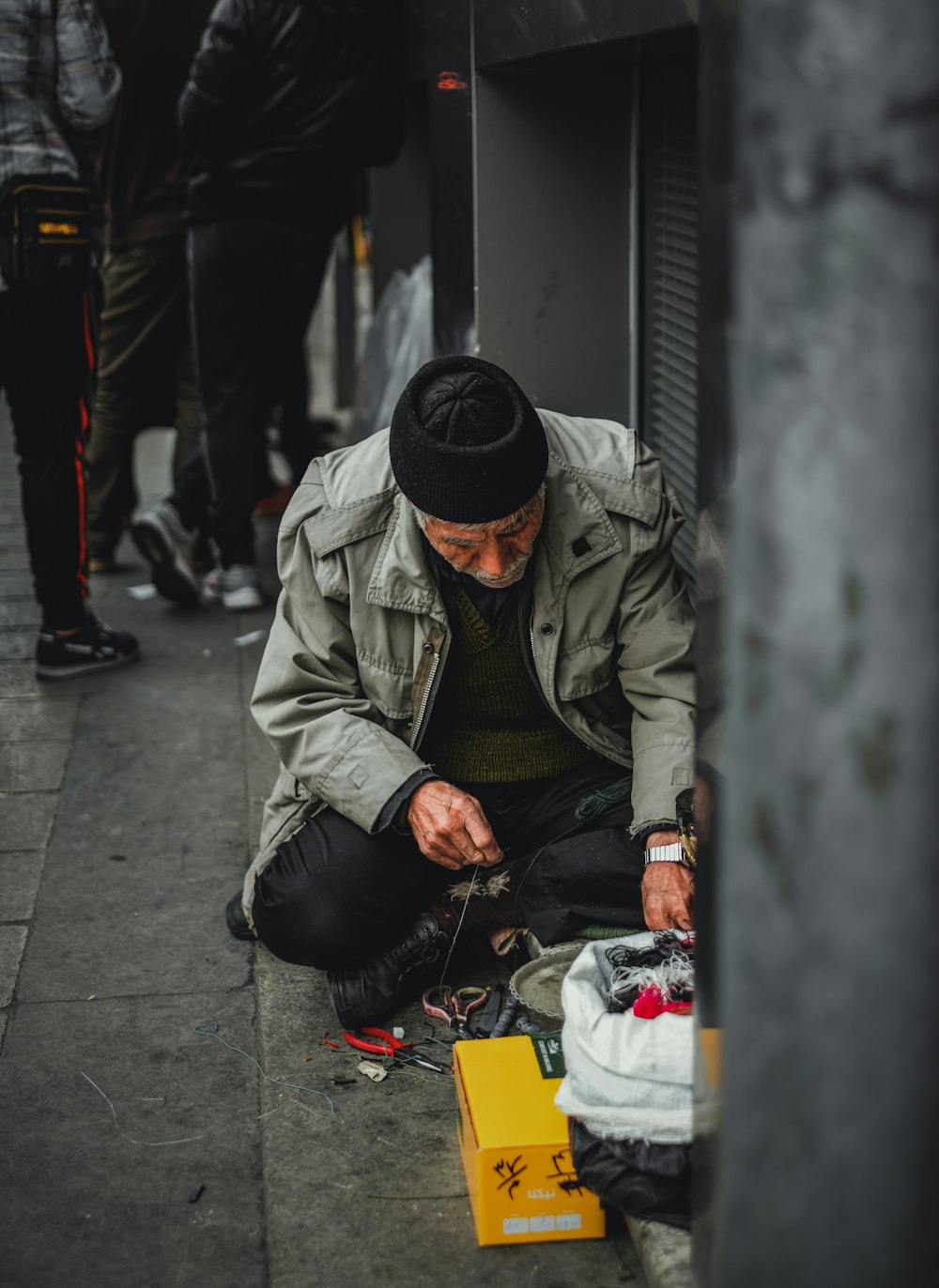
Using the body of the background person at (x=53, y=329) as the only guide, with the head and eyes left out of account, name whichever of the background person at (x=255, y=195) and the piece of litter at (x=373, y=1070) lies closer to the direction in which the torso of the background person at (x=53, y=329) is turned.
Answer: the background person

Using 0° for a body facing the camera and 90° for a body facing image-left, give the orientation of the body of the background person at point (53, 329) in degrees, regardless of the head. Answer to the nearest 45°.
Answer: approximately 225°

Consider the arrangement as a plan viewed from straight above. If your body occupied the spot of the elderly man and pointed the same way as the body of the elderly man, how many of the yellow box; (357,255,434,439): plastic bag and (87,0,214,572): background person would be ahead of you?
1

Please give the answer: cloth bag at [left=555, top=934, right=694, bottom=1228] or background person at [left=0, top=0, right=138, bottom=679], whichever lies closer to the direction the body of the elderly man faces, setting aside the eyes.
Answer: the cloth bag

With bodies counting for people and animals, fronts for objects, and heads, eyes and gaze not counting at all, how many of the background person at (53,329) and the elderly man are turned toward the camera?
1

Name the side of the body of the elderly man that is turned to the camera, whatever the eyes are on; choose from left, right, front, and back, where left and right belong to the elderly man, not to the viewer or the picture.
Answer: front

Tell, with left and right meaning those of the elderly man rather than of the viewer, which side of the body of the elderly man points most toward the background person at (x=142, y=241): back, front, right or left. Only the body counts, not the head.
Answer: back

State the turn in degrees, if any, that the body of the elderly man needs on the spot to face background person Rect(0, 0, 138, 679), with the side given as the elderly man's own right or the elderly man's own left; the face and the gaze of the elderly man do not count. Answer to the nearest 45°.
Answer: approximately 135° to the elderly man's own right
